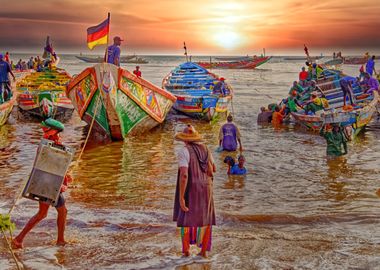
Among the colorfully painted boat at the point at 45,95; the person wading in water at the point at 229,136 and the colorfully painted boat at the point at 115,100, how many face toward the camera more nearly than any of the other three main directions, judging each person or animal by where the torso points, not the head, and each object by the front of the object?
2

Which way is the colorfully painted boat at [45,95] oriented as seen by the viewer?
toward the camera

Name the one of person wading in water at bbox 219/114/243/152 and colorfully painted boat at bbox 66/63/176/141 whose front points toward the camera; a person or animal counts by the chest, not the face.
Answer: the colorfully painted boat

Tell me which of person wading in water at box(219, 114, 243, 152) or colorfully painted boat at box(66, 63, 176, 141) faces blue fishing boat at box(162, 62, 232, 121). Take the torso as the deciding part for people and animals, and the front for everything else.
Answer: the person wading in water

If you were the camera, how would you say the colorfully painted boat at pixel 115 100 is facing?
facing the viewer

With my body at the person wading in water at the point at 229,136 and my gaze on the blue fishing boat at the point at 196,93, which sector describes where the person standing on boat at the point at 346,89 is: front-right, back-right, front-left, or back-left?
front-right

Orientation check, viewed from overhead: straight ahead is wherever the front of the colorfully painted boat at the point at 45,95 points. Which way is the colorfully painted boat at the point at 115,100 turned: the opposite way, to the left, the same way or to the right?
the same way

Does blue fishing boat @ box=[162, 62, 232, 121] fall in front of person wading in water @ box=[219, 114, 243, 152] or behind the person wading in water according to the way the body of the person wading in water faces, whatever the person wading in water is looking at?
in front

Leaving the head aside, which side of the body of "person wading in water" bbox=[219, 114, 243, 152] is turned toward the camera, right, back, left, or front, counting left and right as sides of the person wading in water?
back

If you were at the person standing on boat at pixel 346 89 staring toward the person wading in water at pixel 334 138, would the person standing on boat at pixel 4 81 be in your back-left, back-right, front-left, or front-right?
front-right

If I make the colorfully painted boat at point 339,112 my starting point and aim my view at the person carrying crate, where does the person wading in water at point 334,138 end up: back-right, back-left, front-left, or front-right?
front-left

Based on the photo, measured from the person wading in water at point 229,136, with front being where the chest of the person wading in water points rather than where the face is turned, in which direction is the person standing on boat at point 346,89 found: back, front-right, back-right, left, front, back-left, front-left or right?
front-right

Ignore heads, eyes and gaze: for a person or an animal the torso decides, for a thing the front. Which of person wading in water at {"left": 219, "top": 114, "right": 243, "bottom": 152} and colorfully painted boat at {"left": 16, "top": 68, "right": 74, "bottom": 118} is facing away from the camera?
the person wading in water

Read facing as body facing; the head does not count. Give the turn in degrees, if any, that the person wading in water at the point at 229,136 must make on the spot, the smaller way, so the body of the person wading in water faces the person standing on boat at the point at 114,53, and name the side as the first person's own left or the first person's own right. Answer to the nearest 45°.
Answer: approximately 45° to the first person's own left
